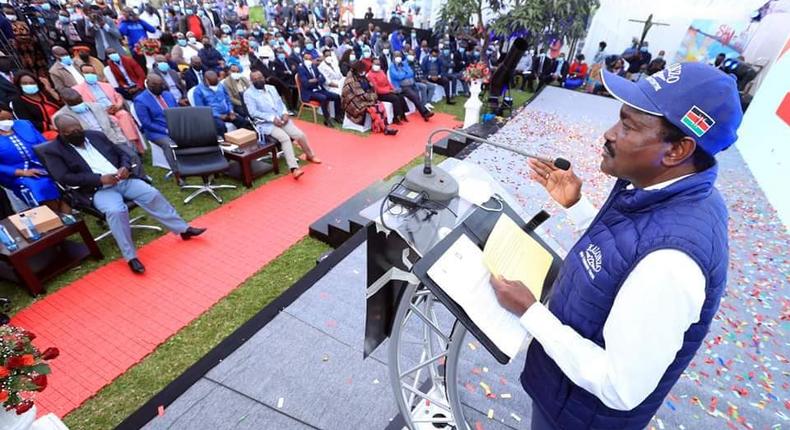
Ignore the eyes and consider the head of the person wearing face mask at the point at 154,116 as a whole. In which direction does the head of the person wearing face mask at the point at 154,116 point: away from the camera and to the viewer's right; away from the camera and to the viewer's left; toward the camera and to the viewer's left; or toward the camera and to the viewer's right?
toward the camera and to the viewer's right

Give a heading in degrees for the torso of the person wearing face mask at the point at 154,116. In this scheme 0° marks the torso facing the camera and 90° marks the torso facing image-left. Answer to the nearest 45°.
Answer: approximately 315°

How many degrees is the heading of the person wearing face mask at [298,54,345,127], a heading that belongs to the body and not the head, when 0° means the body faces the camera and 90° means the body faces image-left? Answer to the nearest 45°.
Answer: approximately 315°

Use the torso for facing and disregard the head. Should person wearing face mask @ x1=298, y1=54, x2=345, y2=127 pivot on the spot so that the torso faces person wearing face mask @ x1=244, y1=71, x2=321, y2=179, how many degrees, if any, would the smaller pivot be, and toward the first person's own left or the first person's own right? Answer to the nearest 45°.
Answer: approximately 45° to the first person's own right

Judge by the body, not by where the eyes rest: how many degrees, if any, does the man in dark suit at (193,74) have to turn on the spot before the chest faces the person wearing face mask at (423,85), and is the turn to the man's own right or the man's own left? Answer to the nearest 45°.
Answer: approximately 45° to the man's own left

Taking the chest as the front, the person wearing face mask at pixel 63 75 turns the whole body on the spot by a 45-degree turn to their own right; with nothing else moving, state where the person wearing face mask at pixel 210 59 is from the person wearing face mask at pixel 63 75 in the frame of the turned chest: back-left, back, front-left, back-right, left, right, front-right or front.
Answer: back-left

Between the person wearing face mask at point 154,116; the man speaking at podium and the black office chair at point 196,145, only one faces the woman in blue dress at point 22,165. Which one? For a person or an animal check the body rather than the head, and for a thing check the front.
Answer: the man speaking at podium

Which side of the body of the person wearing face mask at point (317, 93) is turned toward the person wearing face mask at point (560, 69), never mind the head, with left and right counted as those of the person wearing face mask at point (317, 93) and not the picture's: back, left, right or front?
left

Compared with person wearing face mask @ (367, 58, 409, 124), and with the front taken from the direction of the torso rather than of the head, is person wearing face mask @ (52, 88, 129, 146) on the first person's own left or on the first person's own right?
on the first person's own right

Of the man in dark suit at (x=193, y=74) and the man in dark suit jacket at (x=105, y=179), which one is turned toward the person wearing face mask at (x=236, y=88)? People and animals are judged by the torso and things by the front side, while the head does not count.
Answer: the man in dark suit at (x=193, y=74)
